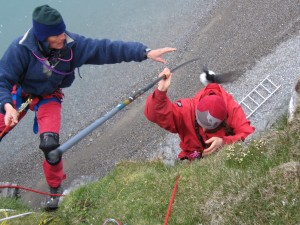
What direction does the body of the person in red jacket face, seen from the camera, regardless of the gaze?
toward the camera

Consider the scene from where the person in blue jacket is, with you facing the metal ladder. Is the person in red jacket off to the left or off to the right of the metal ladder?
right

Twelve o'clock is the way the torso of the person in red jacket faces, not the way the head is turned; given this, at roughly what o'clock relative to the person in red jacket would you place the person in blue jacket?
The person in blue jacket is roughly at 3 o'clock from the person in red jacket.

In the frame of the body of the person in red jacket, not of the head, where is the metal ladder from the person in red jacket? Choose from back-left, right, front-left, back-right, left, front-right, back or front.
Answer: back
